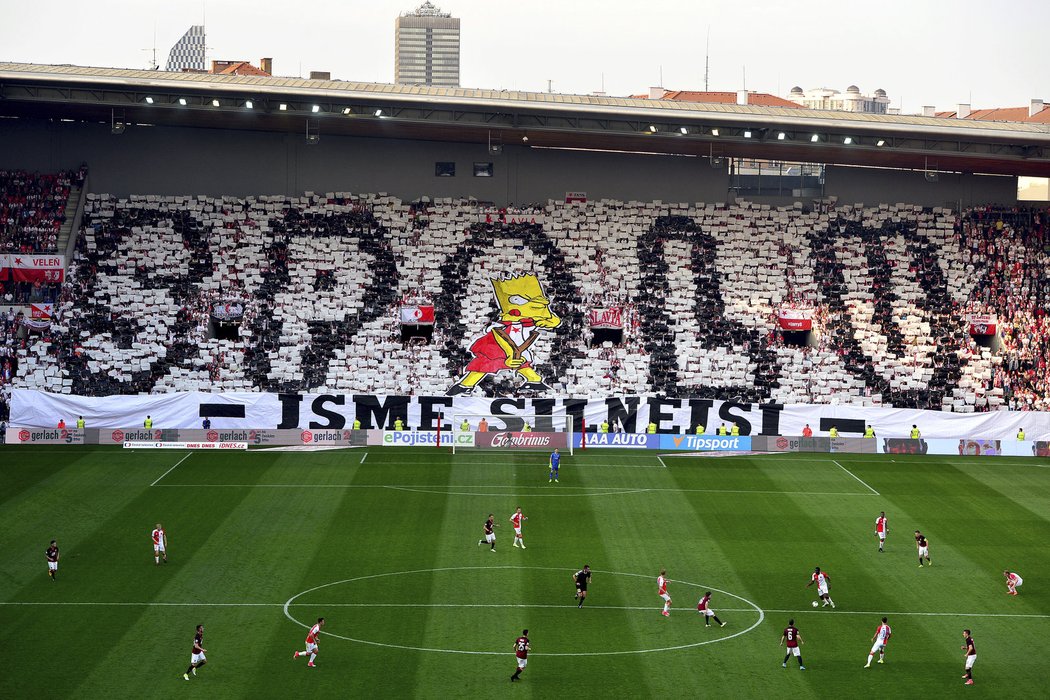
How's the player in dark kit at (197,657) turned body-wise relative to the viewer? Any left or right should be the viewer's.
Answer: facing to the right of the viewer

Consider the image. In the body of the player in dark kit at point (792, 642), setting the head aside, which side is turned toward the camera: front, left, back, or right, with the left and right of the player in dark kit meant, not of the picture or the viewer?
back

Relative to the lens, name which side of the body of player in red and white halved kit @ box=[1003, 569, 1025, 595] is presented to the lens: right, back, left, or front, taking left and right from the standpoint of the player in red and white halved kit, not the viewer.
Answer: left

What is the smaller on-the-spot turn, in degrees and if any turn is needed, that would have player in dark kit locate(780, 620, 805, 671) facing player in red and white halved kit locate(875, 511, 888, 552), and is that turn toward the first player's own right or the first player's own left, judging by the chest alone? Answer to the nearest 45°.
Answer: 0° — they already face them

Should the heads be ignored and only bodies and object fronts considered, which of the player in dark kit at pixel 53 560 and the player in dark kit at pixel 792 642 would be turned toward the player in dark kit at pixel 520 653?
the player in dark kit at pixel 53 560

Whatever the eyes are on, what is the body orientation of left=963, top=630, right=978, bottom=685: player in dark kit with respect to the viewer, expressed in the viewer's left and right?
facing to the left of the viewer

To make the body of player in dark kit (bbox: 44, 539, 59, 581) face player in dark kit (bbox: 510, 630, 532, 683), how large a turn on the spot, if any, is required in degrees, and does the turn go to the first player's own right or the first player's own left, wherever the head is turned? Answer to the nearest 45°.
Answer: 0° — they already face them

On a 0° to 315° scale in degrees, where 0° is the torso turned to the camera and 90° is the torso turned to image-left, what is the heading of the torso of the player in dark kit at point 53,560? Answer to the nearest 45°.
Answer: approximately 315°

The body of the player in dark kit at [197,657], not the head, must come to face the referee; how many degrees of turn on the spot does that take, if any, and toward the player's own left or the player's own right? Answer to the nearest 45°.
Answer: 0° — they already face them
